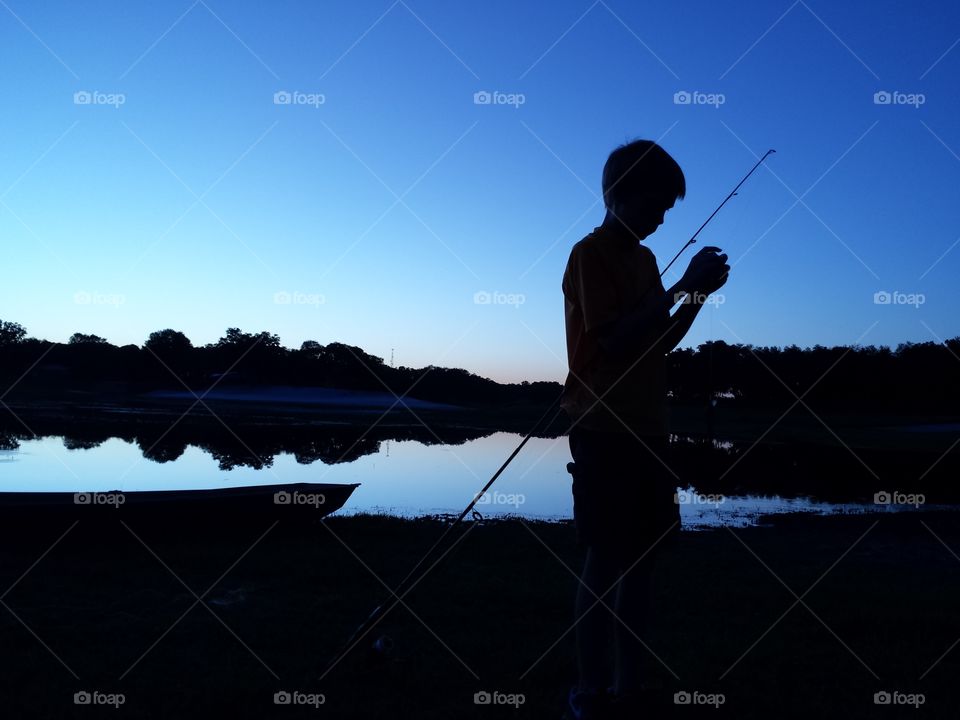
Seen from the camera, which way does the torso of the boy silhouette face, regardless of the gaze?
to the viewer's right
